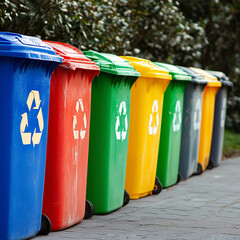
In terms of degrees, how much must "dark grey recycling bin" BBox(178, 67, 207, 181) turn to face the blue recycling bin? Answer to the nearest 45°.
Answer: approximately 45° to its right

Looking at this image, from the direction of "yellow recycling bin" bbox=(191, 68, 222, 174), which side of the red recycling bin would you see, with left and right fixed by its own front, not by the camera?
left

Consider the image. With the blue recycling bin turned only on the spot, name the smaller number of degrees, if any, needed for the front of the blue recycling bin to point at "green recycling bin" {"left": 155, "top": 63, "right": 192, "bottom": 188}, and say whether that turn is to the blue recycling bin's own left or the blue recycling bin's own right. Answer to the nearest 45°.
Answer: approximately 90° to the blue recycling bin's own left

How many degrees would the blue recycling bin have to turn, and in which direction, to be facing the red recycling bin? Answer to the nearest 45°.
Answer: approximately 90° to its left

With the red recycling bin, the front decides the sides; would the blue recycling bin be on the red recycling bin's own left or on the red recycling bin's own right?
on the red recycling bin's own right

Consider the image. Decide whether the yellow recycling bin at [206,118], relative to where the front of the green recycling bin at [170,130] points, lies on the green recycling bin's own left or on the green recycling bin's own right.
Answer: on the green recycling bin's own left
